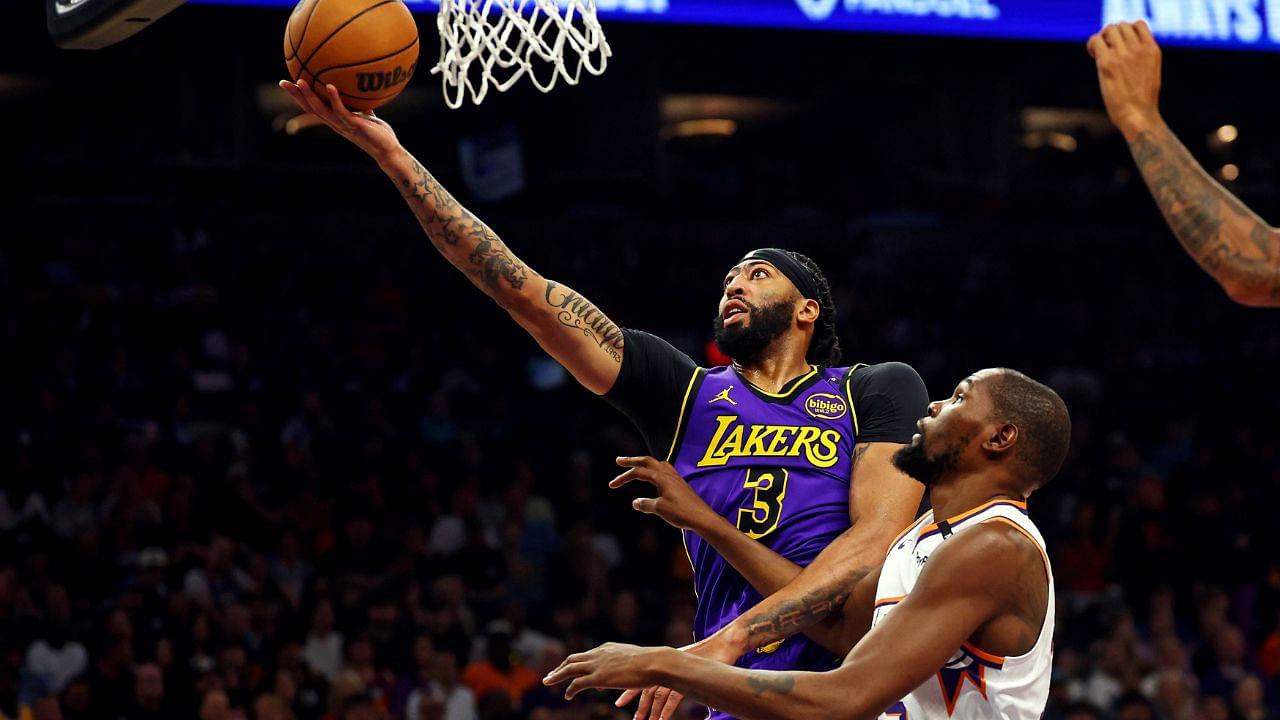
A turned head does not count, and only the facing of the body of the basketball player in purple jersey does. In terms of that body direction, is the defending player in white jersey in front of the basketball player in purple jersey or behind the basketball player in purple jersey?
in front

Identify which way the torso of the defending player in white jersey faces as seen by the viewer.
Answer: to the viewer's left

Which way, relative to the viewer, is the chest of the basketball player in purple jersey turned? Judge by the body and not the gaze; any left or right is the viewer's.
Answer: facing the viewer

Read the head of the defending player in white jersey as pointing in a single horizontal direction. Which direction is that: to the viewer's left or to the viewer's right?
to the viewer's left

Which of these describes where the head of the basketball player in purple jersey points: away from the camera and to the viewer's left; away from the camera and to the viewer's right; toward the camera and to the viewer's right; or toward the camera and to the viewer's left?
toward the camera and to the viewer's left

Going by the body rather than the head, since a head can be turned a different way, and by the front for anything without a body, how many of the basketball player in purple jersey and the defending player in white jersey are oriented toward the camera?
1

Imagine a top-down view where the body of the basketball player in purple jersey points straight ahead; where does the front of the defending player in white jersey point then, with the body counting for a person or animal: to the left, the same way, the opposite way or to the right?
to the right

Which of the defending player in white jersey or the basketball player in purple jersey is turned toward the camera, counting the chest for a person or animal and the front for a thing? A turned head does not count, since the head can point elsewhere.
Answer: the basketball player in purple jersey
